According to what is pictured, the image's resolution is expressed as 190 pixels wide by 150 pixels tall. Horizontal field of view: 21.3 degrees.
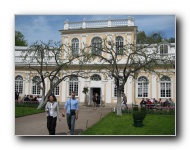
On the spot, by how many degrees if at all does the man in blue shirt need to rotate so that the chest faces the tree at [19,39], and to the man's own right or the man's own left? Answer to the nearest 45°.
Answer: approximately 135° to the man's own right

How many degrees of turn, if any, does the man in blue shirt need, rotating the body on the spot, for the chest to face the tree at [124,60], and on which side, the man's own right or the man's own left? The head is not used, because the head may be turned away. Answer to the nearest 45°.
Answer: approximately 135° to the man's own left

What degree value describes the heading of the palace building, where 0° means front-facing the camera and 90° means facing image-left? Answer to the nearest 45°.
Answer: approximately 0°

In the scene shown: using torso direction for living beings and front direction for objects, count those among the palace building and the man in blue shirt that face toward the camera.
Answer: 2

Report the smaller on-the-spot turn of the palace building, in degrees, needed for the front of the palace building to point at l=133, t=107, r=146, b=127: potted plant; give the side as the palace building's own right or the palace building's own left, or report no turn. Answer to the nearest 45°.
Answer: approximately 45° to the palace building's own left

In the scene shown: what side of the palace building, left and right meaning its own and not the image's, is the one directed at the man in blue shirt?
front
